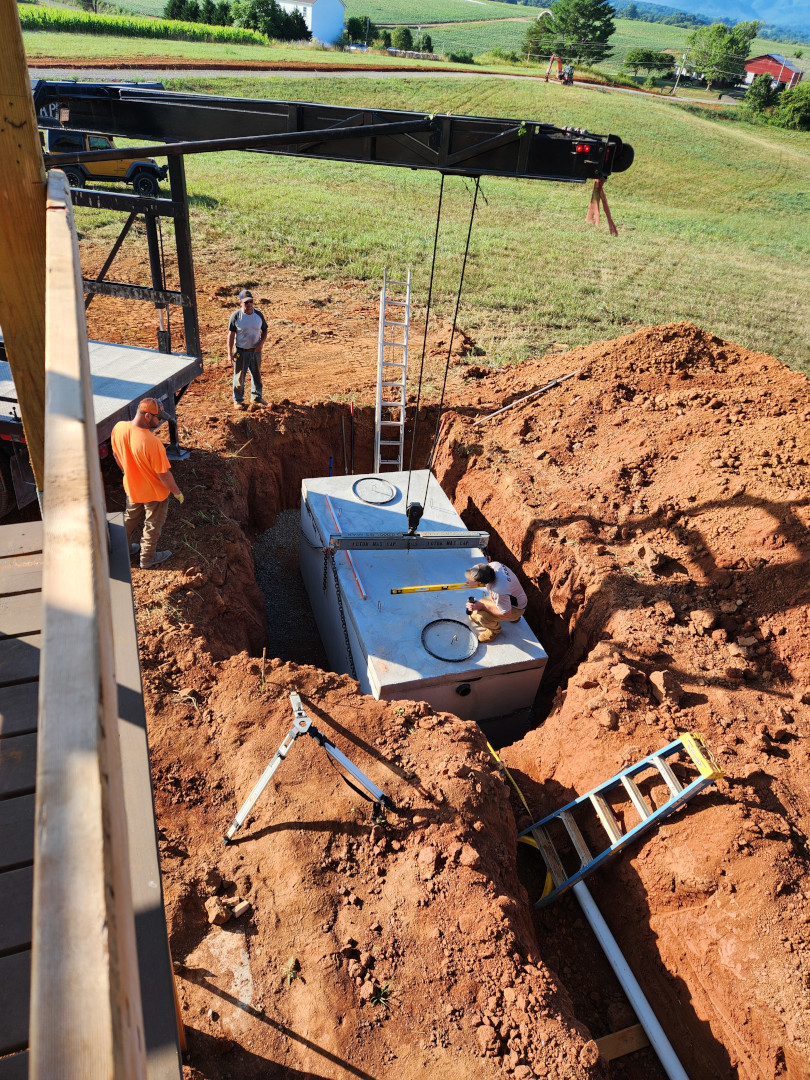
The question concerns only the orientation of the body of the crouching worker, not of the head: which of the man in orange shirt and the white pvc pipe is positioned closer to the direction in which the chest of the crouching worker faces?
the man in orange shirt

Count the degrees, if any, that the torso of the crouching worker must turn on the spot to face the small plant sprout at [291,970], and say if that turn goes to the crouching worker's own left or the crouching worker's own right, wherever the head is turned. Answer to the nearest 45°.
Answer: approximately 90° to the crouching worker's own left

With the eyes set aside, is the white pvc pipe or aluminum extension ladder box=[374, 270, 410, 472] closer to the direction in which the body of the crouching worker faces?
the aluminum extension ladder

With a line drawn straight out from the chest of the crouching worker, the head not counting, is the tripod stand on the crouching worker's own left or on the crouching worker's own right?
on the crouching worker's own left

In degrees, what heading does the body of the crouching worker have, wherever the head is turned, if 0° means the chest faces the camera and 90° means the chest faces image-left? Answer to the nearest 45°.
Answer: approximately 90°

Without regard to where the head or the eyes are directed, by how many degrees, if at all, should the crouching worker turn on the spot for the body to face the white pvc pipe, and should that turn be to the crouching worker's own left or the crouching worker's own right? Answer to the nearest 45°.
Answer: approximately 135° to the crouching worker's own left

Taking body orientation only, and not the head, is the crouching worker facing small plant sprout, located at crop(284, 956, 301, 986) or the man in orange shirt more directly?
the man in orange shirt

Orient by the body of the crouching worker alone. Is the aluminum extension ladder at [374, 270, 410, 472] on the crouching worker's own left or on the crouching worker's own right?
on the crouching worker's own right

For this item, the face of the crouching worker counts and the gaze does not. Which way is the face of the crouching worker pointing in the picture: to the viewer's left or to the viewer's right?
to the viewer's left

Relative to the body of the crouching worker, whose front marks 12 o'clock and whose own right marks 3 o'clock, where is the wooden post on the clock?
The wooden post is roughly at 10 o'clock from the crouching worker.

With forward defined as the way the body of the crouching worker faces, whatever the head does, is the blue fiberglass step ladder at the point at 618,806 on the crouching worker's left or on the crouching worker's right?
on the crouching worker's left

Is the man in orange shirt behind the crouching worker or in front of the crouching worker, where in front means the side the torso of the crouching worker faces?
in front

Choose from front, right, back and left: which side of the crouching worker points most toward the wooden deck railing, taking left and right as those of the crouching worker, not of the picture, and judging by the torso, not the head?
left
